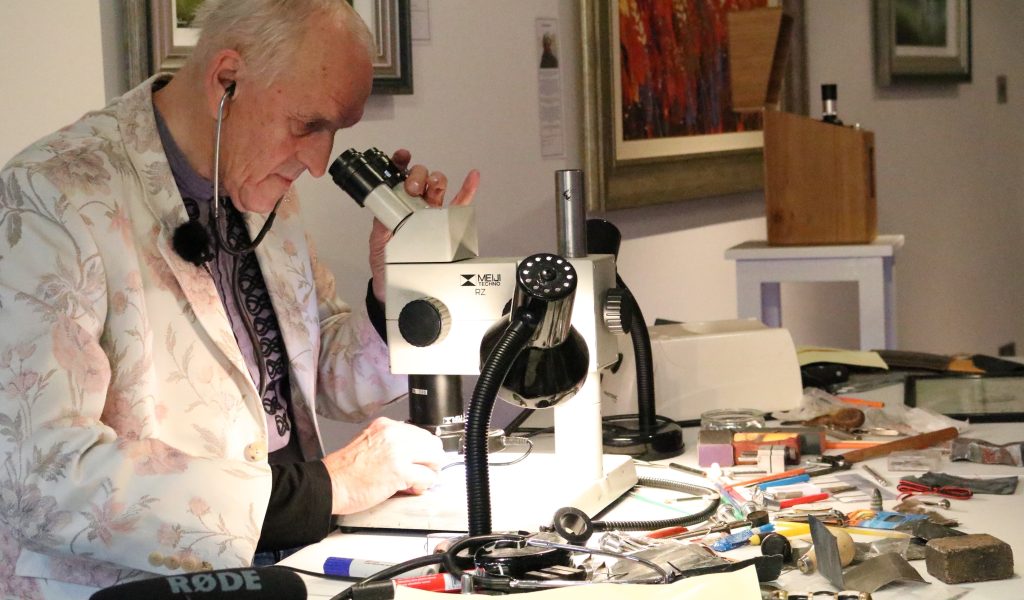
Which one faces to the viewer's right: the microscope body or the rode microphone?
the rode microphone

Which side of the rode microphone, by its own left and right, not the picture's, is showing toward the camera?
right

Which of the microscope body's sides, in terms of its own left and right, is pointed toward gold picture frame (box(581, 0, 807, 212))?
right

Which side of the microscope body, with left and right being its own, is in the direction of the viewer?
left

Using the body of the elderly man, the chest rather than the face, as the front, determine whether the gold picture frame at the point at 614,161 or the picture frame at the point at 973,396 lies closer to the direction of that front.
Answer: the picture frame

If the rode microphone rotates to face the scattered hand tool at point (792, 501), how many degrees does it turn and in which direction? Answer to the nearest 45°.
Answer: approximately 45° to its left

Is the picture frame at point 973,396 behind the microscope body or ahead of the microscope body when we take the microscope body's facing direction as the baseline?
behind
